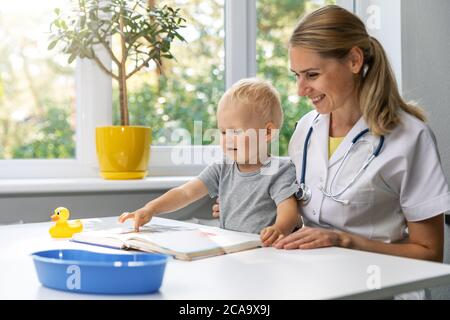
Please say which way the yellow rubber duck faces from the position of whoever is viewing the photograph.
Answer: facing the viewer and to the left of the viewer

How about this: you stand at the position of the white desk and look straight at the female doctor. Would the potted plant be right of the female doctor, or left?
left

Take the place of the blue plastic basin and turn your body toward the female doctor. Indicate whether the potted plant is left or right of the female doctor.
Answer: left

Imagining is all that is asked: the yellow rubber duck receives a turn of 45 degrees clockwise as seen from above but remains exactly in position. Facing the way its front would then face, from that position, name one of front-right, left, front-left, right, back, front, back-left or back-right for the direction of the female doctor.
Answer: back

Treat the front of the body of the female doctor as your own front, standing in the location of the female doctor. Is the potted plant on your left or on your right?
on your right

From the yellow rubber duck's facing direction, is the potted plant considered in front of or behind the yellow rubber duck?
behind

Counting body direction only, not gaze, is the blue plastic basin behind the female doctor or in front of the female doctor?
in front
